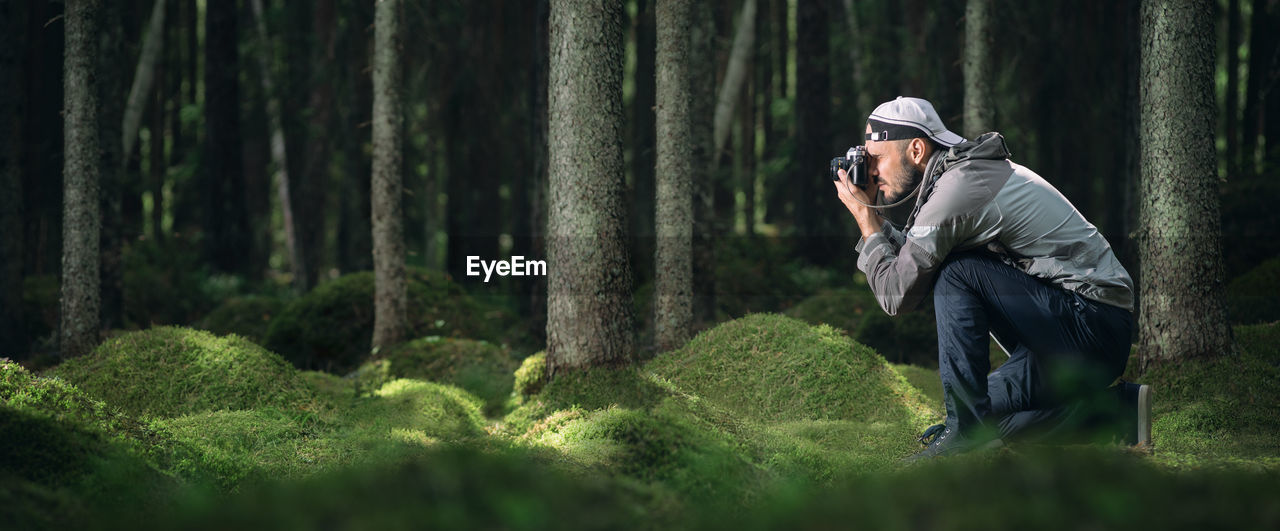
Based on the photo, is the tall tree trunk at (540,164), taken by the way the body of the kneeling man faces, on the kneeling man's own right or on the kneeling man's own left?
on the kneeling man's own right

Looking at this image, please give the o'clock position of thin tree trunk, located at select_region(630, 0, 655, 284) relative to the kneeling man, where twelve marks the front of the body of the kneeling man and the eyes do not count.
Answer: The thin tree trunk is roughly at 2 o'clock from the kneeling man.

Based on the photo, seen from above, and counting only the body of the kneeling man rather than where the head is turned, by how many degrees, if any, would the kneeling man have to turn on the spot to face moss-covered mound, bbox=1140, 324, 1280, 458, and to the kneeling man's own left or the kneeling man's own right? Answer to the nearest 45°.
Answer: approximately 135° to the kneeling man's own right

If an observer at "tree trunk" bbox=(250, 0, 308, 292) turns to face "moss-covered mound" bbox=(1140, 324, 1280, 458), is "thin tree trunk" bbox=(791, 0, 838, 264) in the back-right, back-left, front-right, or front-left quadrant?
front-left

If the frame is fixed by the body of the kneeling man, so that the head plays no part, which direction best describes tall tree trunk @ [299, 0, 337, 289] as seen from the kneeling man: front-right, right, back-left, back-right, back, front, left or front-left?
front-right

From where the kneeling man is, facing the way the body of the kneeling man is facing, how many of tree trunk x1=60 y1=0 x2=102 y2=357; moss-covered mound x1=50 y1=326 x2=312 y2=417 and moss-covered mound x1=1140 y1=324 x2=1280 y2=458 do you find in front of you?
2

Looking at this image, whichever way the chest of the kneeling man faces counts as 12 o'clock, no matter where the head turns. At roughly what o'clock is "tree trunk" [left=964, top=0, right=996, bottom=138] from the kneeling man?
The tree trunk is roughly at 3 o'clock from the kneeling man.

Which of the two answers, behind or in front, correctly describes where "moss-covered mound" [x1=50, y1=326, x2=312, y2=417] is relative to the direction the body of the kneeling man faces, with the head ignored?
in front

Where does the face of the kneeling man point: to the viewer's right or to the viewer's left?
to the viewer's left

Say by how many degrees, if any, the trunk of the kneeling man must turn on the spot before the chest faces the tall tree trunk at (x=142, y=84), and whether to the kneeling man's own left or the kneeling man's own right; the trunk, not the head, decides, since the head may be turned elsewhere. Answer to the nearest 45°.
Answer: approximately 45° to the kneeling man's own right

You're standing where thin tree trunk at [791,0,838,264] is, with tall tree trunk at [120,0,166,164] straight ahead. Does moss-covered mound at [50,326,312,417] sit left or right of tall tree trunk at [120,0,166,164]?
left

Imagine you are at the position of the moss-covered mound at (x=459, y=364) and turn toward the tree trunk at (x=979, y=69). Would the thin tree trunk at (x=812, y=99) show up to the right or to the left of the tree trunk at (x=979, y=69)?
left

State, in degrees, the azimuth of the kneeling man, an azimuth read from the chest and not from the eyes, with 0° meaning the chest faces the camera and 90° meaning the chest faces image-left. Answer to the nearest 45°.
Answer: approximately 90°

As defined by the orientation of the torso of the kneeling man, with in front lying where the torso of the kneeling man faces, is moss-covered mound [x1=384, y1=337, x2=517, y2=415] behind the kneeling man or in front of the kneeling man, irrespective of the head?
in front

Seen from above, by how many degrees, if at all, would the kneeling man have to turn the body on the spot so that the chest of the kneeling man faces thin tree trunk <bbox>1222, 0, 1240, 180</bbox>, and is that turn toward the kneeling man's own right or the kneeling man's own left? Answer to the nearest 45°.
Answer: approximately 90° to the kneeling man's own right
